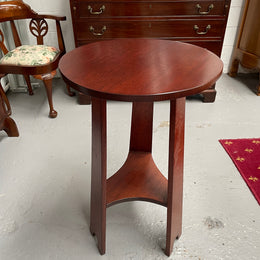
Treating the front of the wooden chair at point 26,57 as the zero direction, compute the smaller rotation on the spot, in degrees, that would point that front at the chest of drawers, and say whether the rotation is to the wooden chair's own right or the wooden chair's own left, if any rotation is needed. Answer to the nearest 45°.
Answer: approximately 45° to the wooden chair's own left

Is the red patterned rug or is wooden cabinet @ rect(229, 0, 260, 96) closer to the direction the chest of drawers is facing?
the red patterned rug

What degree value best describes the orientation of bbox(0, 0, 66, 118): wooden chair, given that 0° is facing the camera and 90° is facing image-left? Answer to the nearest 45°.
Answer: approximately 315°

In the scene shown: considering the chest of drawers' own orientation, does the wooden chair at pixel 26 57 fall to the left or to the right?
on its right

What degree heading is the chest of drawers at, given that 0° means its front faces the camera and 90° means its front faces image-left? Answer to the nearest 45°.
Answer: approximately 0°

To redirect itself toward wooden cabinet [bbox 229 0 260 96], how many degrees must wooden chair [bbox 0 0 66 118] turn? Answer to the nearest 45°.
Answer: approximately 45° to its left
